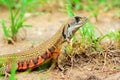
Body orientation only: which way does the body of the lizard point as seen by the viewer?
to the viewer's right
